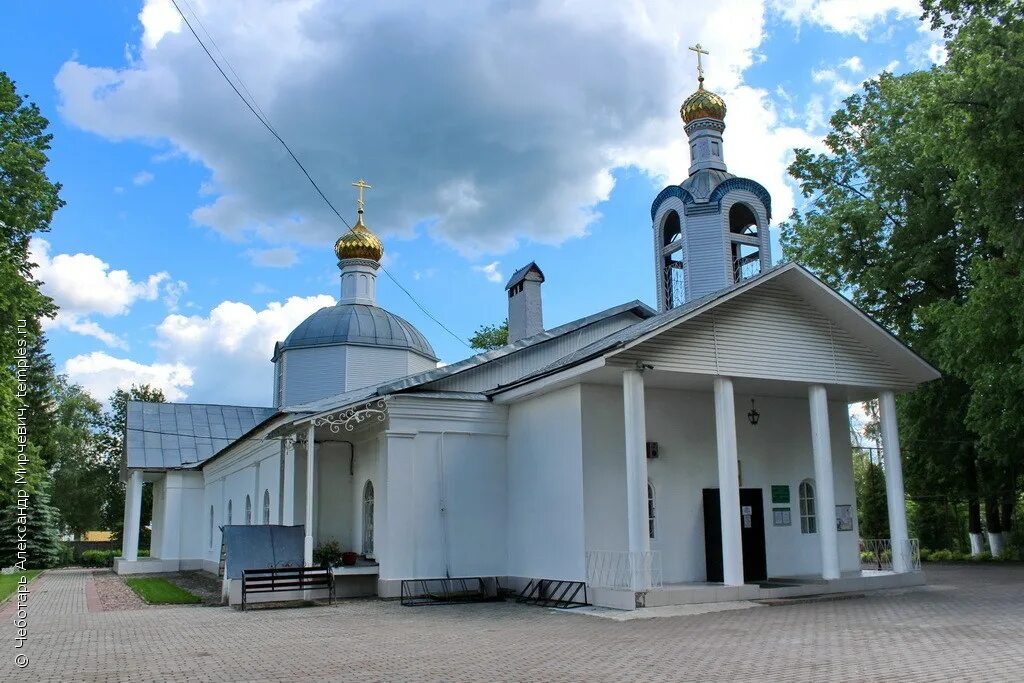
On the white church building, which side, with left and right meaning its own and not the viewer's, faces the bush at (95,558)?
back

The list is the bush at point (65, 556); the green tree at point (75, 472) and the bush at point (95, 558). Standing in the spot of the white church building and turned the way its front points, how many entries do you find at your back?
3

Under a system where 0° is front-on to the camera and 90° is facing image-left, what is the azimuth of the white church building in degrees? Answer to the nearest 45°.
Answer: approximately 315°

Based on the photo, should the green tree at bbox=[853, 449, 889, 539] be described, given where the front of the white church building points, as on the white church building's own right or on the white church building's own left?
on the white church building's own left

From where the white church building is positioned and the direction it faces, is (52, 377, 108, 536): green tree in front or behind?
behind

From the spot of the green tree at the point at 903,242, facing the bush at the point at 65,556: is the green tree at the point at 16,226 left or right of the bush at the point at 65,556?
left

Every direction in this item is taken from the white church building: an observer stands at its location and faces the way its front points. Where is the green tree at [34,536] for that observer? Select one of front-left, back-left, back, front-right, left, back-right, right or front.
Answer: back

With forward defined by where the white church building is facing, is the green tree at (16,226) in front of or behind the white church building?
behind

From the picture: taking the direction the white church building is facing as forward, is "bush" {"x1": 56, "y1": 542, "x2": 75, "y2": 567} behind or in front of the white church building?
behind
